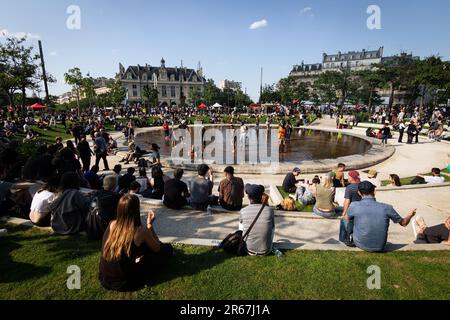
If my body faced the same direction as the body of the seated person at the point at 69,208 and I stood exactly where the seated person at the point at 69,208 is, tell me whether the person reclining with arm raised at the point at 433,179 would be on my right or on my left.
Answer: on my right

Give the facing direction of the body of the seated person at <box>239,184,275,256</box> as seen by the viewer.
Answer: away from the camera

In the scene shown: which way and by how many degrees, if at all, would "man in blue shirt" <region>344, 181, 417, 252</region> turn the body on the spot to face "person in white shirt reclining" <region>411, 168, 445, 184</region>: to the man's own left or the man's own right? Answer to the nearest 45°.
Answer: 0° — they already face them

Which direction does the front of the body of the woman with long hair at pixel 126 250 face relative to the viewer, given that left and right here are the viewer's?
facing away from the viewer and to the right of the viewer

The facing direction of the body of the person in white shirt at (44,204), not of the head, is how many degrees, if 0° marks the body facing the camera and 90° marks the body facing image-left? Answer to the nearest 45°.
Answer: approximately 225°

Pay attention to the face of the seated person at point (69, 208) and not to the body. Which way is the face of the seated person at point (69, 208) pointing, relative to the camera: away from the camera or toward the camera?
away from the camera

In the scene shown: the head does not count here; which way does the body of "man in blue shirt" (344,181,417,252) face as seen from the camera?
away from the camera

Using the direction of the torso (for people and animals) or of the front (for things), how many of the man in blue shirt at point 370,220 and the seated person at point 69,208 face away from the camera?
2

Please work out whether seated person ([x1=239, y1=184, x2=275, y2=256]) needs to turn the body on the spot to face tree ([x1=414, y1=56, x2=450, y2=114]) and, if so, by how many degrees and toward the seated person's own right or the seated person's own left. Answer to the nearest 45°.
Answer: approximately 45° to the seated person's own right

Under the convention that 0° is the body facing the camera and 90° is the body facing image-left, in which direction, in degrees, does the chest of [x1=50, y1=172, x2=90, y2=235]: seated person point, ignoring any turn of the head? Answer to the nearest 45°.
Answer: approximately 180°

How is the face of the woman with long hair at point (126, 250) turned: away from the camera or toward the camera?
away from the camera

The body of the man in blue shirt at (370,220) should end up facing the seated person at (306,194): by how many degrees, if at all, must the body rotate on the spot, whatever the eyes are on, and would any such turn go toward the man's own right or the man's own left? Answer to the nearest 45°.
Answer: approximately 45° to the man's own left

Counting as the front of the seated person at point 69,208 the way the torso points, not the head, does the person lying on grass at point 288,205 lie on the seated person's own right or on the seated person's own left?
on the seated person's own right
